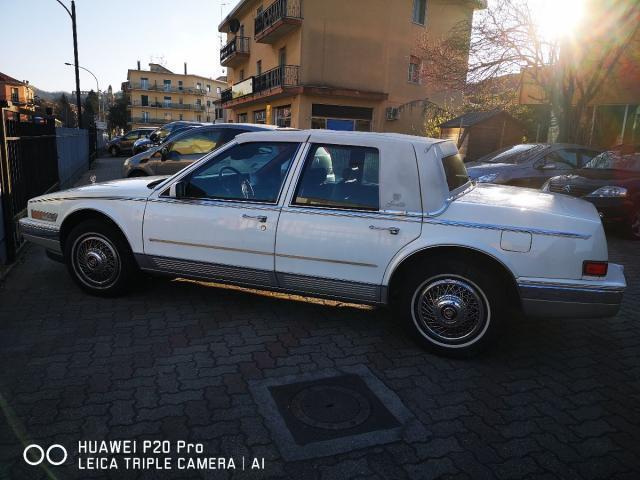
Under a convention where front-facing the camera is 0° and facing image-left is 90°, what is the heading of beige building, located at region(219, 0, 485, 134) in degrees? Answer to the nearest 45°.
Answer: approximately 45°

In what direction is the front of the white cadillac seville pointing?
to the viewer's left

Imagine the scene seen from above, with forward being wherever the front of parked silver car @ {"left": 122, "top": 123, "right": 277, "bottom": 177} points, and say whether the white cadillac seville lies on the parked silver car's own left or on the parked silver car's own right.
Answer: on the parked silver car's own left

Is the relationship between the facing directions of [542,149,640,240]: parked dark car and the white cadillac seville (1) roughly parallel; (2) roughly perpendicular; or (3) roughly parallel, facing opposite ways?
roughly parallel

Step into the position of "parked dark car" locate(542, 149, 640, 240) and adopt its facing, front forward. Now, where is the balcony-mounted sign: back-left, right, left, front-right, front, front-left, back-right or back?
right

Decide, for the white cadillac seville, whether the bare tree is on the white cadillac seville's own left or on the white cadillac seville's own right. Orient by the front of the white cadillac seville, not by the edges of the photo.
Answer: on the white cadillac seville's own right

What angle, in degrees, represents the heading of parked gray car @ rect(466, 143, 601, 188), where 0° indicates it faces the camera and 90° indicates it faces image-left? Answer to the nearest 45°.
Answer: approximately 45°

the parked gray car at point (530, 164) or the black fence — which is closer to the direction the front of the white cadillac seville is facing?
the black fence

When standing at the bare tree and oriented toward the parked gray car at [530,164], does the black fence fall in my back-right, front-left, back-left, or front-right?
front-right

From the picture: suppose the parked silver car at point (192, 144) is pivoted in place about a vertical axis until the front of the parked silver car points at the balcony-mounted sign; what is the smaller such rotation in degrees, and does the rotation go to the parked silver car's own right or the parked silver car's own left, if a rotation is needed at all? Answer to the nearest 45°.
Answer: approximately 90° to the parked silver car's own right

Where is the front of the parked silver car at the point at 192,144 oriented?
to the viewer's left

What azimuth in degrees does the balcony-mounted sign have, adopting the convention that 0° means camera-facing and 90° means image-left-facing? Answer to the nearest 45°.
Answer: approximately 45°

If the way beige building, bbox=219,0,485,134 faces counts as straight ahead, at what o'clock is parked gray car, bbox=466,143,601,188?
The parked gray car is roughly at 10 o'clock from the beige building.

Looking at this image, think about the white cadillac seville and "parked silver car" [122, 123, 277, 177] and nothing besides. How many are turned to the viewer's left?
2

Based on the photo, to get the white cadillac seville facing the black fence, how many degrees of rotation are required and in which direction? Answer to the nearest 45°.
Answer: approximately 45° to its right

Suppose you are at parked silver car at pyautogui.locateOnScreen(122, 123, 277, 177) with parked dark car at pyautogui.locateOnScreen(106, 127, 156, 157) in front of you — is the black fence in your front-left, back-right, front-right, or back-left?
back-left

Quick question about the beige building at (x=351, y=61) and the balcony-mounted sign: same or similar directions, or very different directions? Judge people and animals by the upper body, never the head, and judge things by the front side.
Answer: same or similar directions

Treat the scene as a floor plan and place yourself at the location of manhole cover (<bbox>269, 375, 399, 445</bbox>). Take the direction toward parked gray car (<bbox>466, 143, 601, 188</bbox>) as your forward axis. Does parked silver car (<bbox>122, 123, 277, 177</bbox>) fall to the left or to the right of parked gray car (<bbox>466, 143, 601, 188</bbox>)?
left
